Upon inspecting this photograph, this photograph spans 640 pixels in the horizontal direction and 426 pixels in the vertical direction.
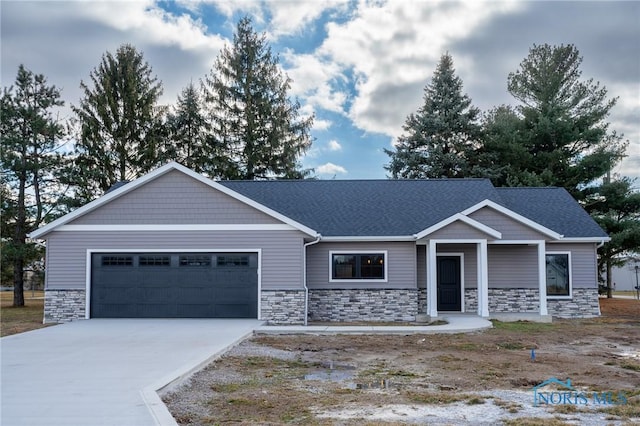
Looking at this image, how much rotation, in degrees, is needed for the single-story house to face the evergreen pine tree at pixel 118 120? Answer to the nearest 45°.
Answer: approximately 135° to its right

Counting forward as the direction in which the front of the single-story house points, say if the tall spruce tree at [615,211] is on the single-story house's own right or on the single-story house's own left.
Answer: on the single-story house's own left

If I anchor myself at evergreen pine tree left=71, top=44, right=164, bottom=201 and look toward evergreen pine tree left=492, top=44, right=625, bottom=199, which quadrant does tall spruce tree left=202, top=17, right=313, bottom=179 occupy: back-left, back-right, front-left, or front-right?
front-left

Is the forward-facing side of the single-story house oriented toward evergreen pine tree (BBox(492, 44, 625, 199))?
no

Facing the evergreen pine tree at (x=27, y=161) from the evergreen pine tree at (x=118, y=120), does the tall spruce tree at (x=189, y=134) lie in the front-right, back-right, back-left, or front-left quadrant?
back-left

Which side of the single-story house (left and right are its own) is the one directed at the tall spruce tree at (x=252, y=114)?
back

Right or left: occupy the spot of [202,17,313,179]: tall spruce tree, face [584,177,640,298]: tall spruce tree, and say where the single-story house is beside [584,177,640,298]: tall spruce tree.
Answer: right

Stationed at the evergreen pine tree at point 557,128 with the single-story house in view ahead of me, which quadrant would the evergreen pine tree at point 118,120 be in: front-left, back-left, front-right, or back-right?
front-right

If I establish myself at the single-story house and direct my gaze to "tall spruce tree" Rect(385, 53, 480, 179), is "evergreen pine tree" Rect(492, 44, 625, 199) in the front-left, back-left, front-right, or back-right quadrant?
front-right

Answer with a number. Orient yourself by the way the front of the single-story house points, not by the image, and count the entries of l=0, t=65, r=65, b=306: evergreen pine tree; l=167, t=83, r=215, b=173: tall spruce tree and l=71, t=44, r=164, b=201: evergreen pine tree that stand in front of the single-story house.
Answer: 0

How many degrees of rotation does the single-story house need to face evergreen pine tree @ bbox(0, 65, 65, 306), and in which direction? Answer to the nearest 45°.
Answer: approximately 135° to its right

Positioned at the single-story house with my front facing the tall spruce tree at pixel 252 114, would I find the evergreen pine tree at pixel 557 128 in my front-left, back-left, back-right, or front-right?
front-right

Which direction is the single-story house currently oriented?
toward the camera

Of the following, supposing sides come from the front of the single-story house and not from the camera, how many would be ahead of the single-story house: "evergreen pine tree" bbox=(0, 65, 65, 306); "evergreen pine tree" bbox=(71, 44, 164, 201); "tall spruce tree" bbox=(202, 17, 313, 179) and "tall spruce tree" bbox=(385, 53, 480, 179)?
0

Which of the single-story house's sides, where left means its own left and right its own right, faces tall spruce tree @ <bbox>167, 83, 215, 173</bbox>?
back
